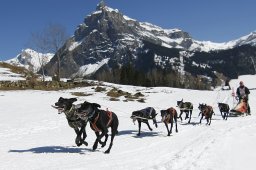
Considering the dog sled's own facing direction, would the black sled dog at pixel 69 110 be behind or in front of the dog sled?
in front

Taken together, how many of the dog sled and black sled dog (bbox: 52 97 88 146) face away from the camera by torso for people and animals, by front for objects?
0

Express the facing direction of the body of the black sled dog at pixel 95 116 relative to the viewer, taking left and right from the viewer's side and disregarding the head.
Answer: facing the viewer and to the left of the viewer

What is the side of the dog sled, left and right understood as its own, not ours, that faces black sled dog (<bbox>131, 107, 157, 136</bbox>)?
front

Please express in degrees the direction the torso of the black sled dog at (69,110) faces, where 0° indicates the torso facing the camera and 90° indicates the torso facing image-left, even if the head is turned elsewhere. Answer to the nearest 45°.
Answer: approximately 45°

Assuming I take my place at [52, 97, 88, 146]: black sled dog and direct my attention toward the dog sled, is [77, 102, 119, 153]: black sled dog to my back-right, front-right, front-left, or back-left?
front-right

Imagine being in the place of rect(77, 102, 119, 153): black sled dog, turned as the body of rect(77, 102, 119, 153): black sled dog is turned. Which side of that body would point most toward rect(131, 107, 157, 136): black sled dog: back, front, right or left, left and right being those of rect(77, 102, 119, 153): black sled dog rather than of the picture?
back

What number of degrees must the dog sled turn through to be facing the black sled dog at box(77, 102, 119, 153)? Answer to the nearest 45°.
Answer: approximately 45° to its left

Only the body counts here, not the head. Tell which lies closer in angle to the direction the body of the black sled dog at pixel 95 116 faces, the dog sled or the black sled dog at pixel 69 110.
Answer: the black sled dog

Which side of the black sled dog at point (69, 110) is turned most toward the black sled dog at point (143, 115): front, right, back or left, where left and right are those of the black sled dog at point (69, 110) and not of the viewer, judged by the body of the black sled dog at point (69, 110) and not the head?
back

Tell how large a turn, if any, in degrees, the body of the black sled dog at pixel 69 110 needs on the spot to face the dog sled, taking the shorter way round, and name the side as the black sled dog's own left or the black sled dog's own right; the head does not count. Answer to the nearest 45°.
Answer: approximately 180°

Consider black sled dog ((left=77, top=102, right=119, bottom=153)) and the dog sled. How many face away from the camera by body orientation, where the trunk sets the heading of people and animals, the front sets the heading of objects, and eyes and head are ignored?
0

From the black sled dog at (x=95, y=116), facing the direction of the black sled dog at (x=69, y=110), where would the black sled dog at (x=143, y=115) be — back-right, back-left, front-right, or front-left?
back-right

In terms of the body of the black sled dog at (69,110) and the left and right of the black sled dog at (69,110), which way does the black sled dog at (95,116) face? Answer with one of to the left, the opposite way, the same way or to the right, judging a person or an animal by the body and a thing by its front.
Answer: the same way

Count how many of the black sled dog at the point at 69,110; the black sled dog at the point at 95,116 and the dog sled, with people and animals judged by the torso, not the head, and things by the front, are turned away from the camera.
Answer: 0

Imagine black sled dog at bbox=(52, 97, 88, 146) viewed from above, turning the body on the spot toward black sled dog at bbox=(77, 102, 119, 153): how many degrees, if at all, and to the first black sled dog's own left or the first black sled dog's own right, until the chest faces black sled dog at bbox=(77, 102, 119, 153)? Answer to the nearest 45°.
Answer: approximately 135° to the first black sled dog's own left

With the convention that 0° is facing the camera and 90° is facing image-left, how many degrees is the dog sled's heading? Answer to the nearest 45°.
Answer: approximately 45°
